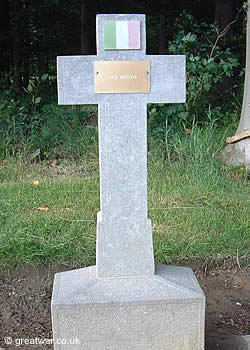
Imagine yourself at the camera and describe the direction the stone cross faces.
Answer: facing the viewer
